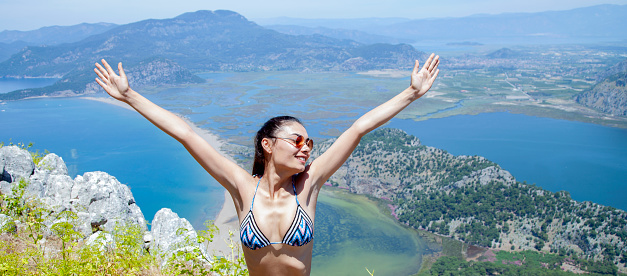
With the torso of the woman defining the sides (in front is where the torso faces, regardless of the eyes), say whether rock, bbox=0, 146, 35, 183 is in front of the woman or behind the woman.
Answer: behind

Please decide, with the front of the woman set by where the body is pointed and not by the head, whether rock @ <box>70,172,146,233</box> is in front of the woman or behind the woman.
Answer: behind

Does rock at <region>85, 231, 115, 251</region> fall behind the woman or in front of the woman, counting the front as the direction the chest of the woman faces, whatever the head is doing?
behind

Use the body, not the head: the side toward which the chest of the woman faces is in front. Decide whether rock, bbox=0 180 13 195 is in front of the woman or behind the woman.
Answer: behind

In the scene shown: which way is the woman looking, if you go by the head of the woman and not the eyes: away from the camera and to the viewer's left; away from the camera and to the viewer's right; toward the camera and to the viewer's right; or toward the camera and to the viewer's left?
toward the camera and to the viewer's right

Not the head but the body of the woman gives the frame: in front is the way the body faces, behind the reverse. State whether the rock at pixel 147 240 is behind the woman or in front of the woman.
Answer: behind

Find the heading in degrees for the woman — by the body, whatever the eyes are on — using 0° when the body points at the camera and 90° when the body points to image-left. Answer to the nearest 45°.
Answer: approximately 0°

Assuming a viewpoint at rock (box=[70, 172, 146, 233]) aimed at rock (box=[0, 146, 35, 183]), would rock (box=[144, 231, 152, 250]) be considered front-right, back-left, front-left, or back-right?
back-left
